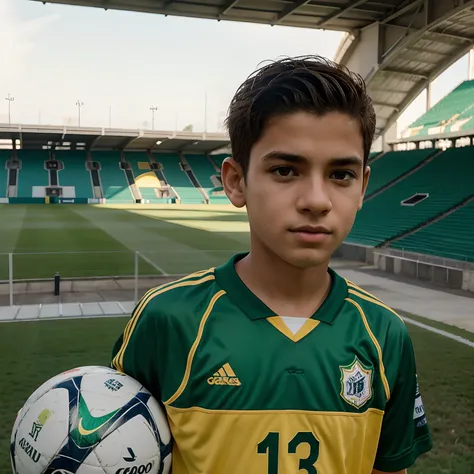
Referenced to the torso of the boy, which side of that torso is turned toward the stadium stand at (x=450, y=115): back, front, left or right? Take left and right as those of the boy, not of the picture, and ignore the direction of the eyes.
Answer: back

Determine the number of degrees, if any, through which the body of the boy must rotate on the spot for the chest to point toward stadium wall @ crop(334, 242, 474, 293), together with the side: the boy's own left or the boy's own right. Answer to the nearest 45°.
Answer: approximately 180°

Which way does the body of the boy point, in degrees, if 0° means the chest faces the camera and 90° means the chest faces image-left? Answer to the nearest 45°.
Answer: approximately 0°

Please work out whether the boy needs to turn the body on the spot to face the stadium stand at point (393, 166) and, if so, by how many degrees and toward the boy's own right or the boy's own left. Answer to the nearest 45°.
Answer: approximately 180°

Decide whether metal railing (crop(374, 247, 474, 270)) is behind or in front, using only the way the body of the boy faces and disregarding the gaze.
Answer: behind

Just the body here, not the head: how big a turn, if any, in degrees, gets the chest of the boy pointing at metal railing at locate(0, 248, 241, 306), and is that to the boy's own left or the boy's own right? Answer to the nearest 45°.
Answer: approximately 180°

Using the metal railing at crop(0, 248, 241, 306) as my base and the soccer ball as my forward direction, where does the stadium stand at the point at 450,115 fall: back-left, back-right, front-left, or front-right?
back-left

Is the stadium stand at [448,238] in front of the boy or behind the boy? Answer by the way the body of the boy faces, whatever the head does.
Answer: behind
